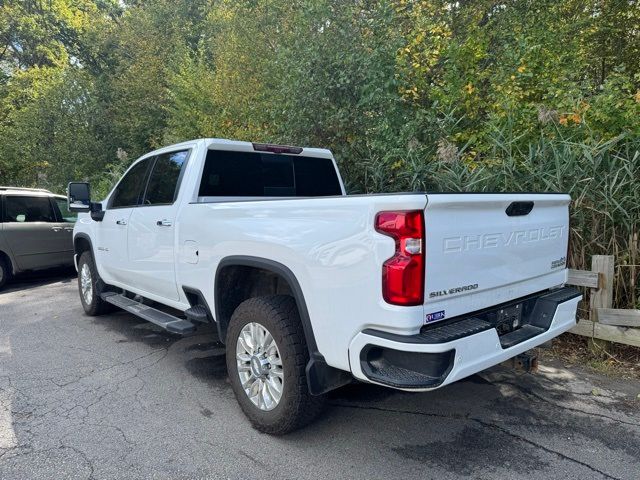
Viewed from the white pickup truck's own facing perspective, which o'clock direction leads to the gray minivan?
The gray minivan is roughly at 12 o'clock from the white pickup truck.

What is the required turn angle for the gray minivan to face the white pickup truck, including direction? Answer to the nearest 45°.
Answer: approximately 135° to its right

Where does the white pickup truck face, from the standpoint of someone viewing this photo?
facing away from the viewer and to the left of the viewer

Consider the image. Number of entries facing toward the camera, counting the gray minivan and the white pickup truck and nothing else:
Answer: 0
